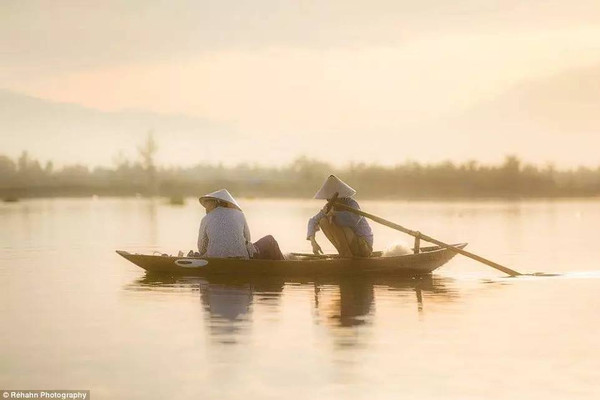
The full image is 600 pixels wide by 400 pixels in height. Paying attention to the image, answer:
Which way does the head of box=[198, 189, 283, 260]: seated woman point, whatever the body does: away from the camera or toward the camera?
away from the camera

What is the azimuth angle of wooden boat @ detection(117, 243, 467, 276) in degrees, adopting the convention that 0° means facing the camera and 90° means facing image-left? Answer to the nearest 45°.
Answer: approximately 90°
